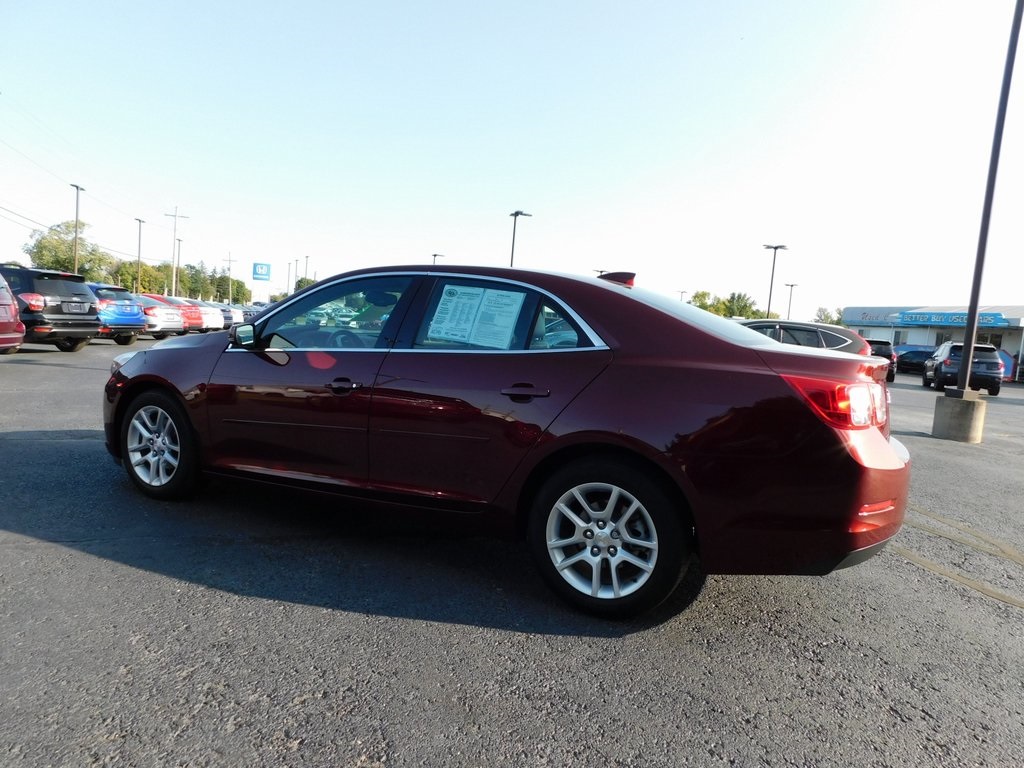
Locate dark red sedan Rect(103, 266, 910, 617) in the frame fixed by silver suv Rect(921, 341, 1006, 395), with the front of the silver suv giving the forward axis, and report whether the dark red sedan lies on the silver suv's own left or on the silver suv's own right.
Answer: on the silver suv's own left

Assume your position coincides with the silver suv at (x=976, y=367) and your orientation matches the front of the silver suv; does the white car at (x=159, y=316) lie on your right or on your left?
on your left

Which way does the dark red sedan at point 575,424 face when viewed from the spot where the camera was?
facing away from the viewer and to the left of the viewer

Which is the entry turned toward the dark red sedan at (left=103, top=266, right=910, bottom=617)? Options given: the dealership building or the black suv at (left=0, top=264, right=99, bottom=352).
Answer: the dealership building

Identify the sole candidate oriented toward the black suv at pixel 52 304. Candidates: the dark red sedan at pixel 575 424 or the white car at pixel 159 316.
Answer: the dark red sedan

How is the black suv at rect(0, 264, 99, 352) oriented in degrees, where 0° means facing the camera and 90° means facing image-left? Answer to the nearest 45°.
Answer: approximately 135°

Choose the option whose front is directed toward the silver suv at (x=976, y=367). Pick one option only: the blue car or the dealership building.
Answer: the dealership building

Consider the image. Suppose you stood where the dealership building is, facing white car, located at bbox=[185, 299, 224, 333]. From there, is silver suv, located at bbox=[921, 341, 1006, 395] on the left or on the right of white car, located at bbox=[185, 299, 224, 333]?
left

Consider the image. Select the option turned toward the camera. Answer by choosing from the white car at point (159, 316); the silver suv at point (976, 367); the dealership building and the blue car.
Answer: the dealership building

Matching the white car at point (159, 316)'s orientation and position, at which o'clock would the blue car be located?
The blue car is roughly at 8 o'clock from the white car.

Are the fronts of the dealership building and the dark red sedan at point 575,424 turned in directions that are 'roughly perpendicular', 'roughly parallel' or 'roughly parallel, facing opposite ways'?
roughly perpendicular

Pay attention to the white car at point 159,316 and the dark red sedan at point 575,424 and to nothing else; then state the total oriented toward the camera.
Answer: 0
